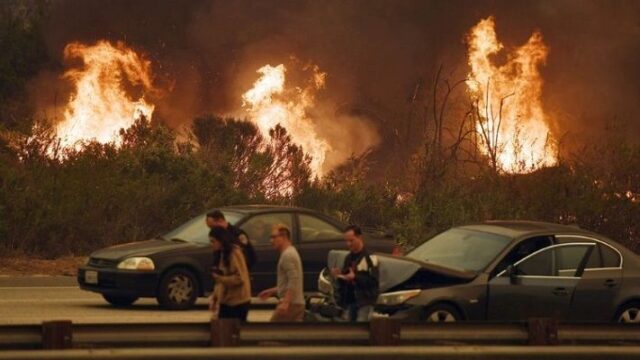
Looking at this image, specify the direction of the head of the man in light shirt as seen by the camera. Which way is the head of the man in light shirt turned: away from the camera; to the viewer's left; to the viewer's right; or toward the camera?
to the viewer's left

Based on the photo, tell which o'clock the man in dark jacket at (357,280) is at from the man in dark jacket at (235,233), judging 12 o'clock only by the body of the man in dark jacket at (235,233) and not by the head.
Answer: the man in dark jacket at (357,280) is roughly at 6 o'clock from the man in dark jacket at (235,233).

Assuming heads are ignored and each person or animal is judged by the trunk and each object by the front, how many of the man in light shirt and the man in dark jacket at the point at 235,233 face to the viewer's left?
2

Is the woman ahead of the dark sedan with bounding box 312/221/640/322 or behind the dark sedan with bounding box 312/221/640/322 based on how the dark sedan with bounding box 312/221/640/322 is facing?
ahead

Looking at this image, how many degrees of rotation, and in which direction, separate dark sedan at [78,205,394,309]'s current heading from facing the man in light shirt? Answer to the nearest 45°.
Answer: approximately 45° to its left

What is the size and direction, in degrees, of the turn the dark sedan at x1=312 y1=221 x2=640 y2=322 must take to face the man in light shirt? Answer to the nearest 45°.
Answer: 0° — it already faces them

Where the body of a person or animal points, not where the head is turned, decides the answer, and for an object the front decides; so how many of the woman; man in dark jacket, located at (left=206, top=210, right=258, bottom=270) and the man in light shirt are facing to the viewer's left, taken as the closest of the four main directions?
3

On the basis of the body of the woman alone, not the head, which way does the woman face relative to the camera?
to the viewer's left

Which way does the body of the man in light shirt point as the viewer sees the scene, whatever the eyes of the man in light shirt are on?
to the viewer's left

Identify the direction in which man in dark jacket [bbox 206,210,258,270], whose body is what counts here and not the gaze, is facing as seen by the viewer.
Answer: to the viewer's left

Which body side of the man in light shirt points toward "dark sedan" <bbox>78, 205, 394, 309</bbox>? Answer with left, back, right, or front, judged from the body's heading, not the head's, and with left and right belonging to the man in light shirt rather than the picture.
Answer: right
